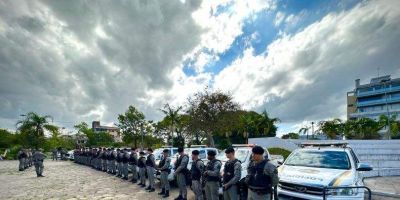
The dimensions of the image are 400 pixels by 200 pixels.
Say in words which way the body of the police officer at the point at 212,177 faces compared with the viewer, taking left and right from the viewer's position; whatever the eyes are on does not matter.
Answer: facing the viewer and to the left of the viewer

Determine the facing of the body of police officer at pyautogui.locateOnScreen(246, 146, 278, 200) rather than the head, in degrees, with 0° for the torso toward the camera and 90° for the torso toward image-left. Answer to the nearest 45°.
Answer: approximately 45°

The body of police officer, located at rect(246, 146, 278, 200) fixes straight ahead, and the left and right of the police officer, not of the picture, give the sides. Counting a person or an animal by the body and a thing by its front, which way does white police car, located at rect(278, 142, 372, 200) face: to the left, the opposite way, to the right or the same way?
the same way

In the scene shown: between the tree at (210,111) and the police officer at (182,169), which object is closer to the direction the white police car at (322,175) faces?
the police officer

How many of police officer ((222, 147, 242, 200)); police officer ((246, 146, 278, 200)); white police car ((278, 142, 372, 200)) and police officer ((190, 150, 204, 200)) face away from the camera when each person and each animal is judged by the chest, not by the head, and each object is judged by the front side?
0

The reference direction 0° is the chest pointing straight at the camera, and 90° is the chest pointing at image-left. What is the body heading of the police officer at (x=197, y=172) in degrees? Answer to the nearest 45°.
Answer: approximately 45°

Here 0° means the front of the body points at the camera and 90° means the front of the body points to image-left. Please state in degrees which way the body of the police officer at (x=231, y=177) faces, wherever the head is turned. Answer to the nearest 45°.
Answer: approximately 45°

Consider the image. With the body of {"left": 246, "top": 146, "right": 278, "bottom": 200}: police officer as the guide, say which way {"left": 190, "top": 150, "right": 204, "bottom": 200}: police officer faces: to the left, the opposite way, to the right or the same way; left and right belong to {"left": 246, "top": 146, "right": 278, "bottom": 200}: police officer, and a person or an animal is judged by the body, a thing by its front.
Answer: the same way

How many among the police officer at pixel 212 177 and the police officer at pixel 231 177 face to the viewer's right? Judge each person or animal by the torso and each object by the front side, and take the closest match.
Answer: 0

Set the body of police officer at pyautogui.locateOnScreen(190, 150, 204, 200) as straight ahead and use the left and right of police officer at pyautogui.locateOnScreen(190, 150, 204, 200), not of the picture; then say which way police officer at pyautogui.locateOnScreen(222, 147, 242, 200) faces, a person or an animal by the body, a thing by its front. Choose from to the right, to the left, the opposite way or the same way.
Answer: the same way

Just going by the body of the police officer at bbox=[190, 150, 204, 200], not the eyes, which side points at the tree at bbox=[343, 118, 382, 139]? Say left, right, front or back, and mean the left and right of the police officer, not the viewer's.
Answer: back

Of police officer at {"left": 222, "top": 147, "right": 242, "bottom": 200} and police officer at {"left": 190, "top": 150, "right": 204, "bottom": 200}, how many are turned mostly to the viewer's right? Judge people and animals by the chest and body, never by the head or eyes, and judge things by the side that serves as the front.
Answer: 0

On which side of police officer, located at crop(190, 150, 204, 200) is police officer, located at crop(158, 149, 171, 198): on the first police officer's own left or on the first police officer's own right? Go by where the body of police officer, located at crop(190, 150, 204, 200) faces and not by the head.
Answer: on the first police officer's own right
